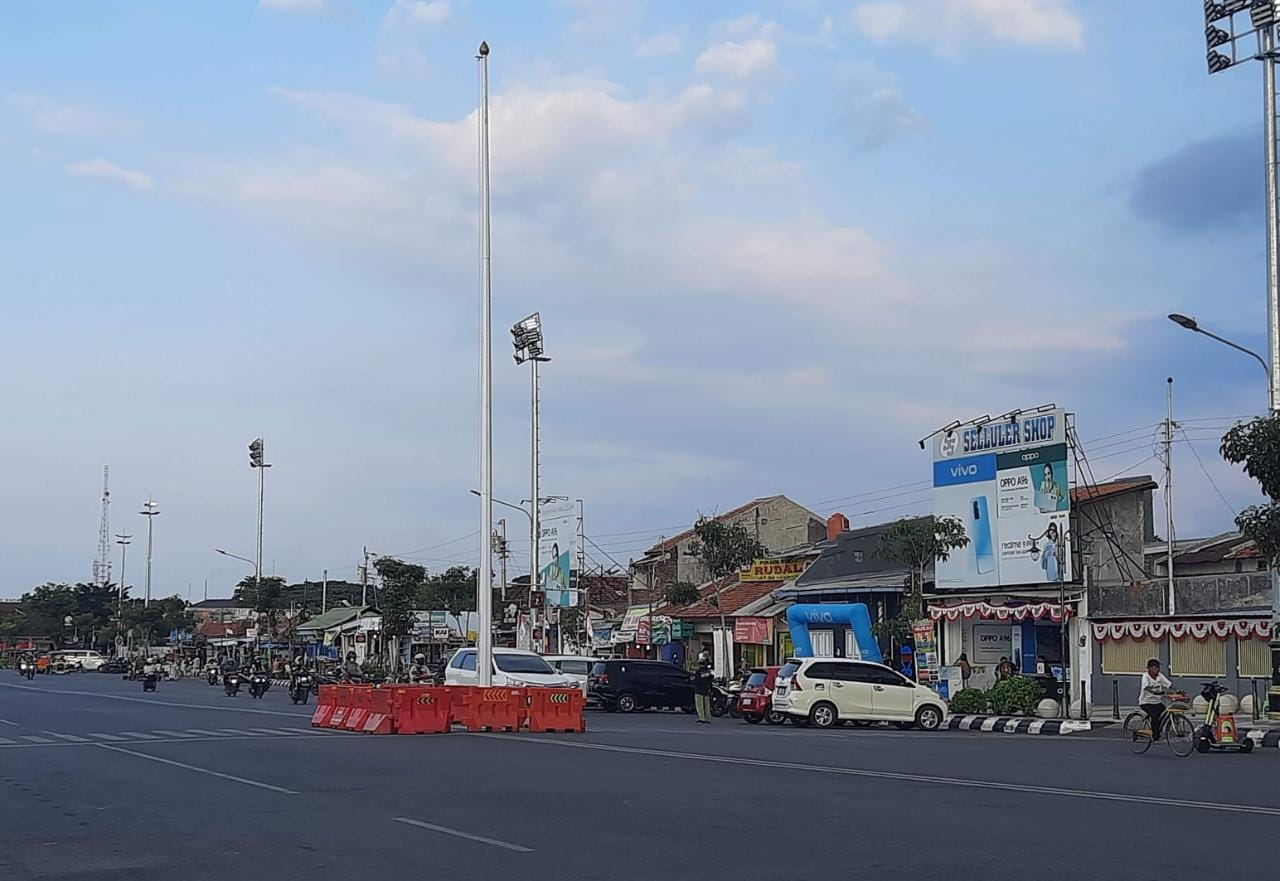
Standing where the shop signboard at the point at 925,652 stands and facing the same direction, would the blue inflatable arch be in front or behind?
behind

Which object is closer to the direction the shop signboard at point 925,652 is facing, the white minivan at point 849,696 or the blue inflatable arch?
the white minivan

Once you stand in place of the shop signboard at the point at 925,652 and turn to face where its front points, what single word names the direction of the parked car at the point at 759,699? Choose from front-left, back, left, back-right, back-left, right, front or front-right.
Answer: front-right

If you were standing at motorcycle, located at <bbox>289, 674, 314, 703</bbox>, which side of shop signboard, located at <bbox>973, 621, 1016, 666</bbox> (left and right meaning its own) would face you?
right

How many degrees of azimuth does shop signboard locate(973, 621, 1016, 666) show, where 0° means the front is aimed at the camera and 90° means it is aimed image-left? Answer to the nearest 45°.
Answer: approximately 0°

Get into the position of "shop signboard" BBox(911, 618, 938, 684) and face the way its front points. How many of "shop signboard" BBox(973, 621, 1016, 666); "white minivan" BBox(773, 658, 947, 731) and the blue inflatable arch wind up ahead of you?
1

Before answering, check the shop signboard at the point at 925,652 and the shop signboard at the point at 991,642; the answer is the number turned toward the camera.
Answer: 2
